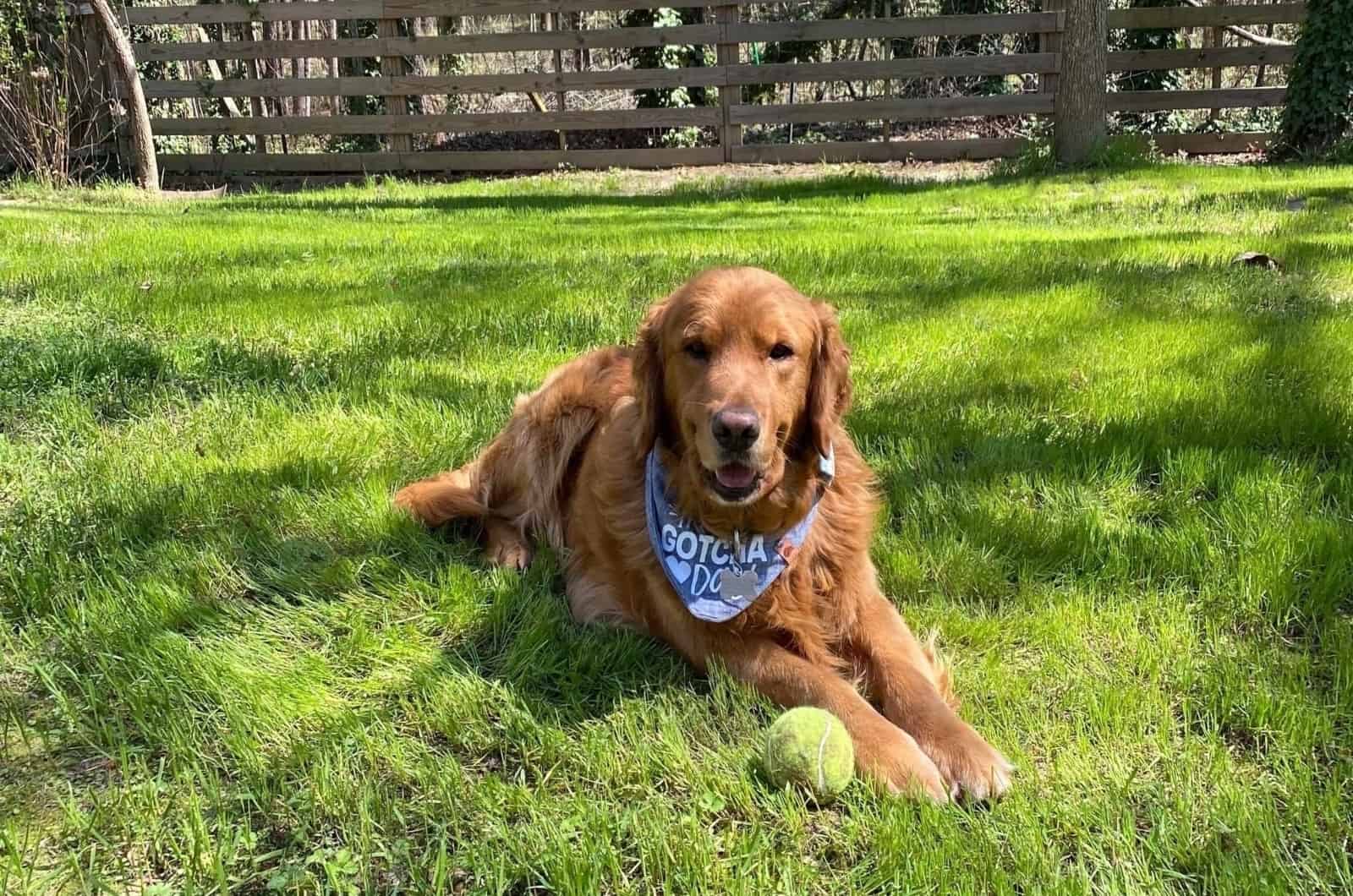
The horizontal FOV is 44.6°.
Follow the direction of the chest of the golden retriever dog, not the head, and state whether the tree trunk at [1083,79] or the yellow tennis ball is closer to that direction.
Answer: the yellow tennis ball

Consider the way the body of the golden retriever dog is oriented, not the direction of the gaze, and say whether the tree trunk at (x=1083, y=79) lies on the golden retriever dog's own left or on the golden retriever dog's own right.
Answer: on the golden retriever dog's own left

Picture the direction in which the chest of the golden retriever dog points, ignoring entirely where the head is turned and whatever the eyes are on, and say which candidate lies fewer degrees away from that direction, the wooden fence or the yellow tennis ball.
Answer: the yellow tennis ball

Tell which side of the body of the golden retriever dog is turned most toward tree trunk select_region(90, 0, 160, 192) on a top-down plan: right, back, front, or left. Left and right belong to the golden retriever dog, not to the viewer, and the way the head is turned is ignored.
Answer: back

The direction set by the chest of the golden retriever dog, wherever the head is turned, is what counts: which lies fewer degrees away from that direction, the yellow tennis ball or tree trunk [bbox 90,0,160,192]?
the yellow tennis ball

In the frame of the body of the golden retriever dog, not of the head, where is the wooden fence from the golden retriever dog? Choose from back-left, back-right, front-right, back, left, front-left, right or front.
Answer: back-left

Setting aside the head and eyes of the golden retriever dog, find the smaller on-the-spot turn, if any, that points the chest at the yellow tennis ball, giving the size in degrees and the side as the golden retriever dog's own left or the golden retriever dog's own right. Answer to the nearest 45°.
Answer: approximately 45° to the golden retriever dog's own right

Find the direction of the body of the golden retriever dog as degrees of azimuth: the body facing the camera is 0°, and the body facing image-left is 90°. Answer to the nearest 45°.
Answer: approximately 315°
